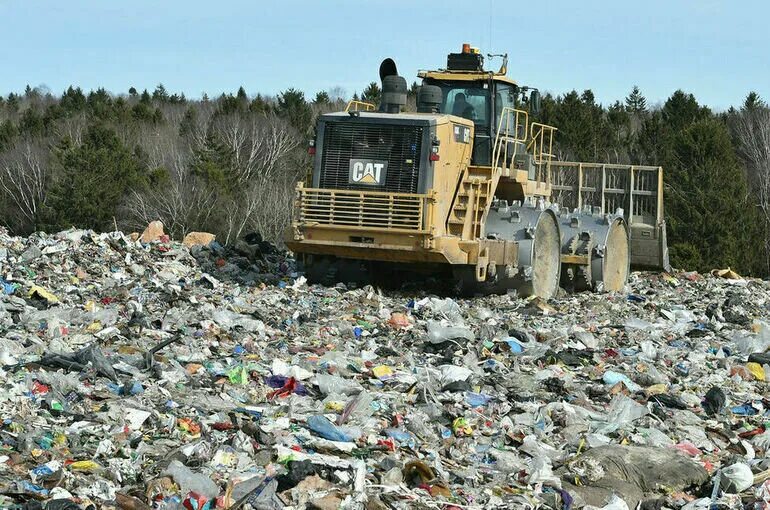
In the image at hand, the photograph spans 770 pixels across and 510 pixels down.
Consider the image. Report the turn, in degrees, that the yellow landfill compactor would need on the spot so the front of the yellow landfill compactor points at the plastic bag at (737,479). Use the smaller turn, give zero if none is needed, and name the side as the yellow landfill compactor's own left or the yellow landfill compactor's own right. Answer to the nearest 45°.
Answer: approximately 135° to the yellow landfill compactor's own right

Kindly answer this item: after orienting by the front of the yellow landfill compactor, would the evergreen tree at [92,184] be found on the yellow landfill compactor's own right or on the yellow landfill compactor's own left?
on the yellow landfill compactor's own left

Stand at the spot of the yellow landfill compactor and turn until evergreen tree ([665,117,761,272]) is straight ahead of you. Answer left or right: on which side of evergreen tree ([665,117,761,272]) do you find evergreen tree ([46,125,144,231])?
left

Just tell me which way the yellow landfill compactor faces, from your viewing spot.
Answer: facing away from the viewer and to the right of the viewer

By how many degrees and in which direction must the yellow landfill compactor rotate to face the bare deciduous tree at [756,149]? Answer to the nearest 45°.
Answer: approximately 45° to its left

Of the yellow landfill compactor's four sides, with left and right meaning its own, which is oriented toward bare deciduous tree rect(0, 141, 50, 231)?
left

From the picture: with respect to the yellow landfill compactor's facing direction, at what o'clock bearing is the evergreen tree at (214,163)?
The evergreen tree is roughly at 10 o'clock from the yellow landfill compactor.

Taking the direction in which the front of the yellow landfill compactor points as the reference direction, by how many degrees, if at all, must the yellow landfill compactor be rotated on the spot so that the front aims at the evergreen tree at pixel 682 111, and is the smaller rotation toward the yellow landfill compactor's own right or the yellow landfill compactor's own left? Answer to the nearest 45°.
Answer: approximately 45° to the yellow landfill compactor's own left
